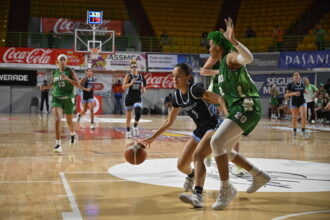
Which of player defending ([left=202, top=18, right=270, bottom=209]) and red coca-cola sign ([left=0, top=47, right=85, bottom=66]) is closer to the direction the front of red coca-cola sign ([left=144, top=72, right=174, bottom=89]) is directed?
the player defending

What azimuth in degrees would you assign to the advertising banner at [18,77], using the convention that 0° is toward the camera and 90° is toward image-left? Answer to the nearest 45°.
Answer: approximately 0°

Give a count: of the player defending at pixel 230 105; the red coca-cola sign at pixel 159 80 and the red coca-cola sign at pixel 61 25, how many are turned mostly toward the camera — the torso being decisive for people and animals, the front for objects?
2

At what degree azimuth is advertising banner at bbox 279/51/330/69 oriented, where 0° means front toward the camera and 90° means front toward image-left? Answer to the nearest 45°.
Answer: approximately 0°

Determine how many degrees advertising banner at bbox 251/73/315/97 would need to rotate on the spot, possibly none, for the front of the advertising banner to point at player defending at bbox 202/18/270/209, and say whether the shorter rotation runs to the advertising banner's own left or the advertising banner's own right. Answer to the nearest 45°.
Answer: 0° — it already faces them

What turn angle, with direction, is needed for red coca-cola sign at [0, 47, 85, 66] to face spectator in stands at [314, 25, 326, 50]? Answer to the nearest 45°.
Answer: approximately 90° to its left

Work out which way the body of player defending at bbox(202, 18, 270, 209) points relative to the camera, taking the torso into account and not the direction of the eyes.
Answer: to the viewer's left

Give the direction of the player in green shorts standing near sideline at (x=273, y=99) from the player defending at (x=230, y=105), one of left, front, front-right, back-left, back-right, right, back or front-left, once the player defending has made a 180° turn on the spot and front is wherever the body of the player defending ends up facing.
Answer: left

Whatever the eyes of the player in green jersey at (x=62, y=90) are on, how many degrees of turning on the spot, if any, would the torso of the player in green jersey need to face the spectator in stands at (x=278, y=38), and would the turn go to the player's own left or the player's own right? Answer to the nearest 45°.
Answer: approximately 135° to the player's own left

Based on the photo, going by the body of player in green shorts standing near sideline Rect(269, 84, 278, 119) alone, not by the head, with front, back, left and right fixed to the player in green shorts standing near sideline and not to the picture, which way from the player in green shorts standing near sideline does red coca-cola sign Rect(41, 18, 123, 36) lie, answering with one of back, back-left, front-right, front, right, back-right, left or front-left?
right

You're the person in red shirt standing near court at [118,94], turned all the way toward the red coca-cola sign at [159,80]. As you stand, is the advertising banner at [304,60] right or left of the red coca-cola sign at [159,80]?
right

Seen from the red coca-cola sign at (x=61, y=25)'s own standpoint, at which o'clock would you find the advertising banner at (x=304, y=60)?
The advertising banner is roughly at 10 o'clock from the red coca-cola sign.

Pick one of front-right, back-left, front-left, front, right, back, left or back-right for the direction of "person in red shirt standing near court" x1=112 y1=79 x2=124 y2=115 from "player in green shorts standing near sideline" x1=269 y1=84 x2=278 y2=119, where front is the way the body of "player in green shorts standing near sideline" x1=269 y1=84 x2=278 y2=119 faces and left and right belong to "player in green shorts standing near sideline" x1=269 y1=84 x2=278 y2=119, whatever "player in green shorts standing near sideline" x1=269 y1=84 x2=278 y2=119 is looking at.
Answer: right

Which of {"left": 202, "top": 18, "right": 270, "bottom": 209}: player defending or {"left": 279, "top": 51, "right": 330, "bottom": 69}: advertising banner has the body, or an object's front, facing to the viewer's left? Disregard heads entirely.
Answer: the player defending
